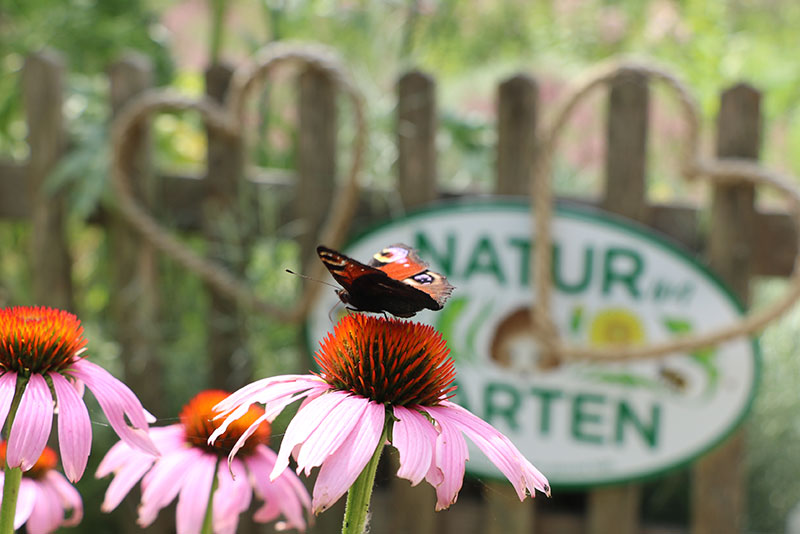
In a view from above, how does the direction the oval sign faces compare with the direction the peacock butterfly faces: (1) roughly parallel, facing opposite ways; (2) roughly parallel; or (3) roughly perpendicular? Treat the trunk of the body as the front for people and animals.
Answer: roughly perpendicular

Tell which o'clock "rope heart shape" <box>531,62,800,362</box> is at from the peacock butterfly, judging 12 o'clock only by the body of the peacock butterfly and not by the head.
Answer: The rope heart shape is roughly at 4 o'clock from the peacock butterfly.

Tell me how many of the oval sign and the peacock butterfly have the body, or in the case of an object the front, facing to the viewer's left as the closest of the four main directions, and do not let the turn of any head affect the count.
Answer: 1

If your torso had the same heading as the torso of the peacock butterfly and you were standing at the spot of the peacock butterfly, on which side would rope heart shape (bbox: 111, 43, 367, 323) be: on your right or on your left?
on your right

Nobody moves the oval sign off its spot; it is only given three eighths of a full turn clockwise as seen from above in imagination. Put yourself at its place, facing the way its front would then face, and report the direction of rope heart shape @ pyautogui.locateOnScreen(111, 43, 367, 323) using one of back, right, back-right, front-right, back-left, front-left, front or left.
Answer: front-left

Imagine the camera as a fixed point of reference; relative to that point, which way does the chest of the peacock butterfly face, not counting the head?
to the viewer's left

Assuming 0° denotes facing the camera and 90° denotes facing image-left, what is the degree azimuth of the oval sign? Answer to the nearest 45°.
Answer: approximately 0°
